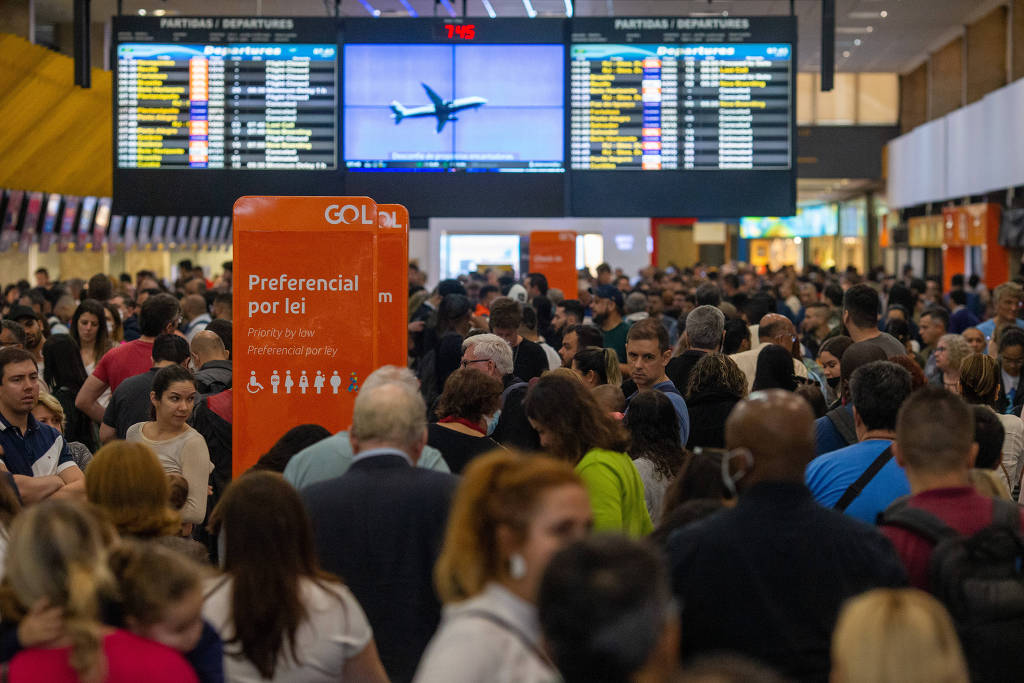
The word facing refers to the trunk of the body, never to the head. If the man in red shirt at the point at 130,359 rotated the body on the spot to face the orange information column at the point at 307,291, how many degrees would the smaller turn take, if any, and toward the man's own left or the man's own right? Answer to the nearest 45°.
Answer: approximately 135° to the man's own right

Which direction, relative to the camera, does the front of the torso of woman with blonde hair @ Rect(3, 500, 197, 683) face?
away from the camera

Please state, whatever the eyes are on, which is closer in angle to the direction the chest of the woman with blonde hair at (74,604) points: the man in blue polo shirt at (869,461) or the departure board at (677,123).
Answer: the departure board

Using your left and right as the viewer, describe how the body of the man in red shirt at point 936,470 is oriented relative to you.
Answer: facing away from the viewer

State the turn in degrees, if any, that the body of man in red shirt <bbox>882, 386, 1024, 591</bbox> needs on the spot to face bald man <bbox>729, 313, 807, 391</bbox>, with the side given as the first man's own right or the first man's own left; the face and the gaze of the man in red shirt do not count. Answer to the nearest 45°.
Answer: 0° — they already face them

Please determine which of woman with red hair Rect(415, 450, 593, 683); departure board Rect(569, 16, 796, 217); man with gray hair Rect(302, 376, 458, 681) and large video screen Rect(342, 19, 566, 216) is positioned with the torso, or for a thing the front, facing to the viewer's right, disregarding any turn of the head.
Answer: the woman with red hair

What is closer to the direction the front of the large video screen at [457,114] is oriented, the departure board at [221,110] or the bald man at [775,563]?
the bald man

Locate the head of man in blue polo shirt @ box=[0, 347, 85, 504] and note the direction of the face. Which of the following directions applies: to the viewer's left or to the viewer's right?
to the viewer's right

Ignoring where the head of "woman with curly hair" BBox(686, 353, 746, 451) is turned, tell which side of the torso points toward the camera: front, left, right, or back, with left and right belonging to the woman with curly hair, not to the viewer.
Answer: back

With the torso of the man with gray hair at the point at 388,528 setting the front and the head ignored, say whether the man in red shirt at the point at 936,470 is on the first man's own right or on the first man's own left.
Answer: on the first man's own right

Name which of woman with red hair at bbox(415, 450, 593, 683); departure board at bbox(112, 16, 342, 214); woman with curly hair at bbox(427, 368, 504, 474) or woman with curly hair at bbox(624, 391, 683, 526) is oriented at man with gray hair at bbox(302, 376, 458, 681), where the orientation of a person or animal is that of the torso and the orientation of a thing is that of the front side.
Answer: the departure board

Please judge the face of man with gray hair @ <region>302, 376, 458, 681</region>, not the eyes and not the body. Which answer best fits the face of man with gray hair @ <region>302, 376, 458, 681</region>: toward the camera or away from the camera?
away from the camera

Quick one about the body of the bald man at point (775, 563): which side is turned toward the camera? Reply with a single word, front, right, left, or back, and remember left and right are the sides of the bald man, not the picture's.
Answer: back
